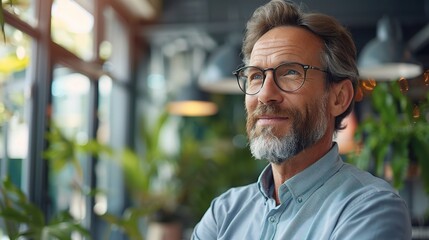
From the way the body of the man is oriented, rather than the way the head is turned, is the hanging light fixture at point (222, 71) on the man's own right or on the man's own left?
on the man's own right

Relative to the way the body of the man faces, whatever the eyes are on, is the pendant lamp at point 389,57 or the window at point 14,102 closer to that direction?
the window

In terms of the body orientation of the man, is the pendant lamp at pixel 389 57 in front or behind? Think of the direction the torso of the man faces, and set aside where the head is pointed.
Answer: behind

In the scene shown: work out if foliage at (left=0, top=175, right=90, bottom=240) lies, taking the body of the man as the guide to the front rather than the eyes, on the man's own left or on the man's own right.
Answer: on the man's own right

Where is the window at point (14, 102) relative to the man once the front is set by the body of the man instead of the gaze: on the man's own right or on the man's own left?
on the man's own right

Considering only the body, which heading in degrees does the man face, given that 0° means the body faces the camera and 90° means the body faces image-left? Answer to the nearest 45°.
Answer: approximately 45°
